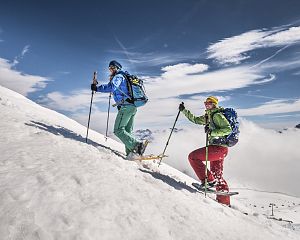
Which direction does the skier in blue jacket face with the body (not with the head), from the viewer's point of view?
to the viewer's left

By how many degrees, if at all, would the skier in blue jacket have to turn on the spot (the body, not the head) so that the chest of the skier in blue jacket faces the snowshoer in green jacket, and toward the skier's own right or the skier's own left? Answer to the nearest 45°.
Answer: approximately 135° to the skier's own left
